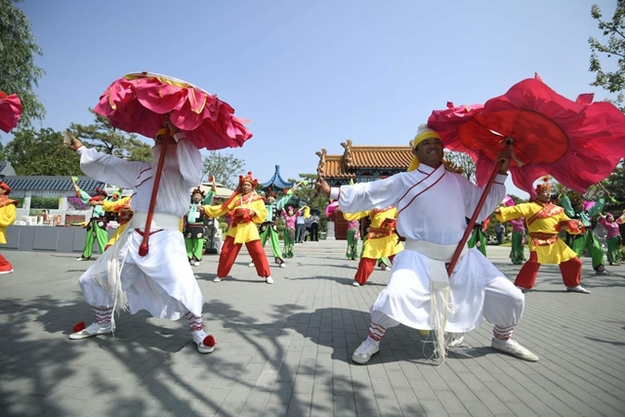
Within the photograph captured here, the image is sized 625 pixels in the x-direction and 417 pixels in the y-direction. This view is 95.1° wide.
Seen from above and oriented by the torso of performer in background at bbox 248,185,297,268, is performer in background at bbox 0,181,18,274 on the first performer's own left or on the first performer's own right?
on the first performer's own right

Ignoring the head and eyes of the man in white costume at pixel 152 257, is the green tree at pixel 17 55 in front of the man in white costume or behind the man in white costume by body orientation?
behind

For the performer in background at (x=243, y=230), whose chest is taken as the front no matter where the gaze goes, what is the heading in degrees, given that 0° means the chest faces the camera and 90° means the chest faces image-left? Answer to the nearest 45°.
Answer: approximately 0°

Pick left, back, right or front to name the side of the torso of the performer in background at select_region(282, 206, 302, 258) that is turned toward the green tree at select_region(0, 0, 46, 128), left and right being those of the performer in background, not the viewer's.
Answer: right

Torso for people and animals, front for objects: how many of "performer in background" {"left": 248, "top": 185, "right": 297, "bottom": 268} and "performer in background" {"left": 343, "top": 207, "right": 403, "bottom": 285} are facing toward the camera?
2

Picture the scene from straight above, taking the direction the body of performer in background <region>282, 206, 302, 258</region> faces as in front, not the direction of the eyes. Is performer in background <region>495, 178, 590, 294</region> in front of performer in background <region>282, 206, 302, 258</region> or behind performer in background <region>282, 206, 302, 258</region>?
in front

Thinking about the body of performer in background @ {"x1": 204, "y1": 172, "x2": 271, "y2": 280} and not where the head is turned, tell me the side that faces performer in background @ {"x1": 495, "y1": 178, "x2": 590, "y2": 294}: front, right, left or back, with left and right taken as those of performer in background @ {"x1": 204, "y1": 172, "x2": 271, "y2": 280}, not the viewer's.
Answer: left
